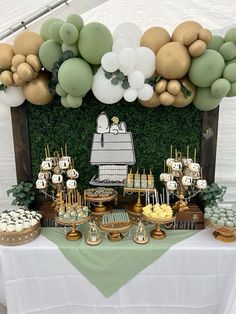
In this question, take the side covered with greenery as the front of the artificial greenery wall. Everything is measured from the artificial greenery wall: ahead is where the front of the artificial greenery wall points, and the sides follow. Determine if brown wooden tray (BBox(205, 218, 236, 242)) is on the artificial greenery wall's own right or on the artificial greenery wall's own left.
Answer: on the artificial greenery wall's own left

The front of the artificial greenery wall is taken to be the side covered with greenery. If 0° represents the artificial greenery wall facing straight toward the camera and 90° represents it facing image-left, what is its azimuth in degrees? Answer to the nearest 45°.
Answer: approximately 0°

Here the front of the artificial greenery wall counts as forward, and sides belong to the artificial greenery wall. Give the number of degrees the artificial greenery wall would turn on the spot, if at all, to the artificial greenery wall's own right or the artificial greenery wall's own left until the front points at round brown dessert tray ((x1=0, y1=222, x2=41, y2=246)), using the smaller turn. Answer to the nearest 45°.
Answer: approximately 45° to the artificial greenery wall's own right

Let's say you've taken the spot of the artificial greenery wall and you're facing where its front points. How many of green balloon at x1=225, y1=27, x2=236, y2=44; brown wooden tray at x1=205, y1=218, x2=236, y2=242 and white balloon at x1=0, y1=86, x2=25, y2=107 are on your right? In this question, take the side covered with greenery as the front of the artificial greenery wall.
1
